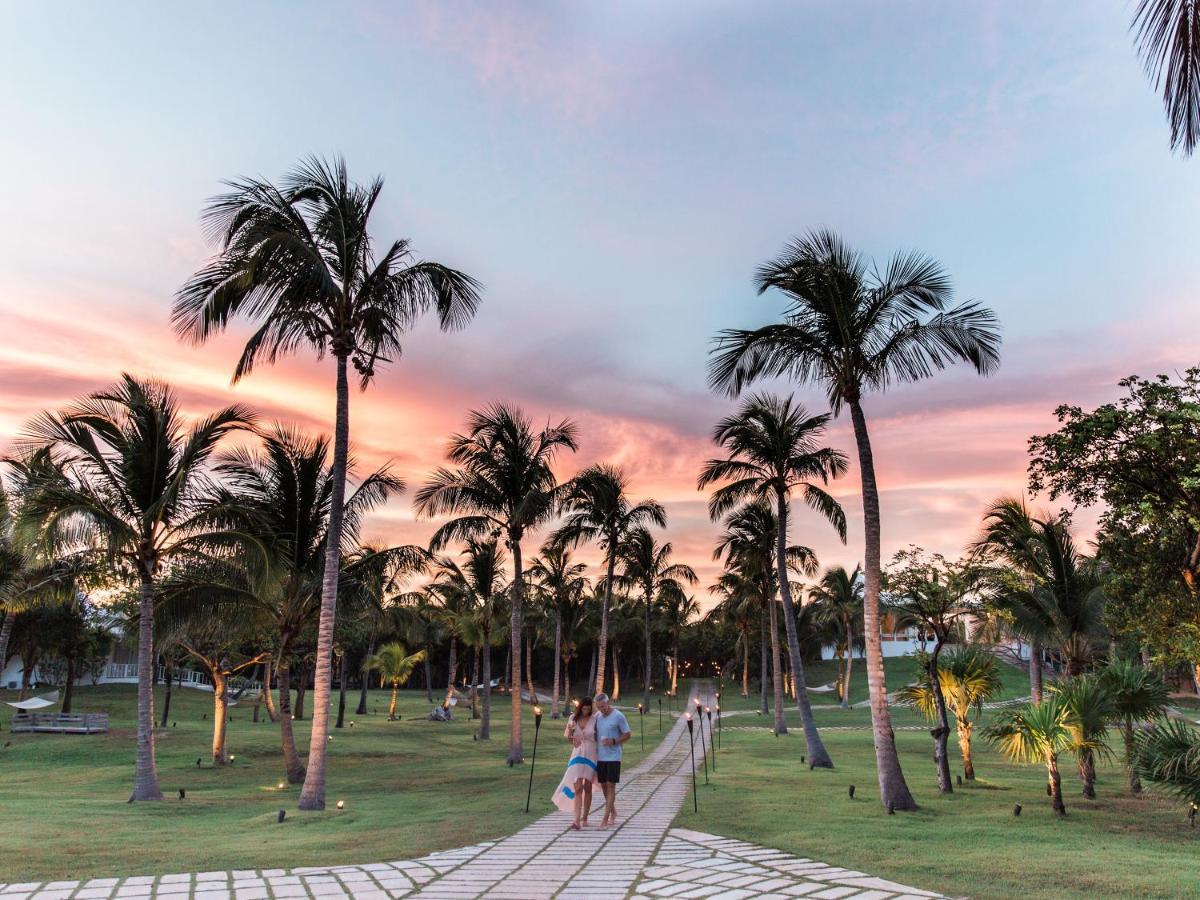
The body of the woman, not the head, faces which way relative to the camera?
toward the camera

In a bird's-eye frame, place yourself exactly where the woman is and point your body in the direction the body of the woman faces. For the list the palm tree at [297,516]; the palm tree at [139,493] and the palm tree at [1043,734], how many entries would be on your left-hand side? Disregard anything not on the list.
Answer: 1

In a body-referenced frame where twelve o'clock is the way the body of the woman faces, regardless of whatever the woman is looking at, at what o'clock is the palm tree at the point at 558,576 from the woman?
The palm tree is roughly at 6 o'clock from the woman.

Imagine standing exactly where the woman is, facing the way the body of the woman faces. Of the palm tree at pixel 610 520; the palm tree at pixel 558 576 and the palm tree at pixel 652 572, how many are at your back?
3

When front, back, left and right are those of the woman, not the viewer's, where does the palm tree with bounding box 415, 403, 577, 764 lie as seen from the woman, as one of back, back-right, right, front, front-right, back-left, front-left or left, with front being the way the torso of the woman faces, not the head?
back

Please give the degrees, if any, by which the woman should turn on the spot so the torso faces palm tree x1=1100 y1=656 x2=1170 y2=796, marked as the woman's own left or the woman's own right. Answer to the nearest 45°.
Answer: approximately 90° to the woman's own left

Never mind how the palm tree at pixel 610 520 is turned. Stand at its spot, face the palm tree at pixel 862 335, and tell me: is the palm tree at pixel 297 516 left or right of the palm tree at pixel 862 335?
right

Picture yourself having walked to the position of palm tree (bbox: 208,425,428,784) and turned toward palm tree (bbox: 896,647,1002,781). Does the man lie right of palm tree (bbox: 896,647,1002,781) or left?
right

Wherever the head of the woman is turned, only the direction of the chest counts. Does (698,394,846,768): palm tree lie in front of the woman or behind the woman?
behind

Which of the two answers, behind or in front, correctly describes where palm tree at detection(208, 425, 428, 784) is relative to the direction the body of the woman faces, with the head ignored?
behind
